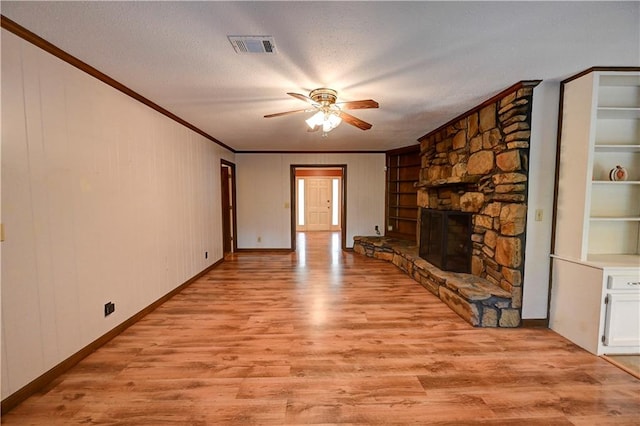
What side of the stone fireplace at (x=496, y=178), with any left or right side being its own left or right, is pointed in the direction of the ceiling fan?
front

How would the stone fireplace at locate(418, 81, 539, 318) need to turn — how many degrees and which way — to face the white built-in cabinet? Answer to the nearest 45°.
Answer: approximately 135° to its left

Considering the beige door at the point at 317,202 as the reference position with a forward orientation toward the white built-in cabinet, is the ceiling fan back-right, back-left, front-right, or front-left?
front-right

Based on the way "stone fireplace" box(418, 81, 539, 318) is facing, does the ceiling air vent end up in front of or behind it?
in front

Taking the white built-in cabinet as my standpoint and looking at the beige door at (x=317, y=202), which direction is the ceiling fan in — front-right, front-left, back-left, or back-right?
front-left

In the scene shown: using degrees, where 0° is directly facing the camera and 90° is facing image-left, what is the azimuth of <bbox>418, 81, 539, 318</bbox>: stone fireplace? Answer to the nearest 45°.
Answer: approximately 45°

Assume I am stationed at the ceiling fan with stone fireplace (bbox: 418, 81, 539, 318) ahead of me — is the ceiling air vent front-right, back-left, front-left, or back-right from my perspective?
back-right

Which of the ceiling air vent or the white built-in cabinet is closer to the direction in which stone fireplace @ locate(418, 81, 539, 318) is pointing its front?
the ceiling air vent

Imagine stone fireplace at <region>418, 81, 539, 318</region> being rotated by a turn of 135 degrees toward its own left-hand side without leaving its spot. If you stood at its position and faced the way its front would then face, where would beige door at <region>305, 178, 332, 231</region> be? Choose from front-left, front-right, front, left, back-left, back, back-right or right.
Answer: back-left
